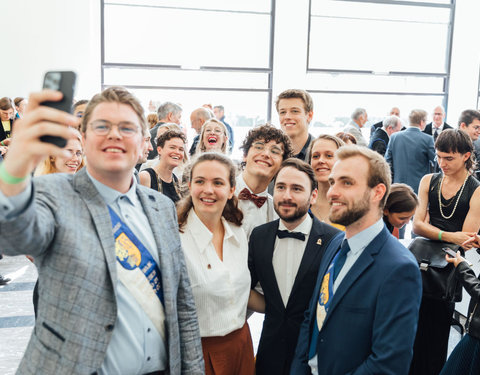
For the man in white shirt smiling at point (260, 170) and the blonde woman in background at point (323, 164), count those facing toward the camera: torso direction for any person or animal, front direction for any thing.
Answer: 2

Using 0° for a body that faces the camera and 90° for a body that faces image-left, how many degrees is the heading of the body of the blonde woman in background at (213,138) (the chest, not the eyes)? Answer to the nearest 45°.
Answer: approximately 0°

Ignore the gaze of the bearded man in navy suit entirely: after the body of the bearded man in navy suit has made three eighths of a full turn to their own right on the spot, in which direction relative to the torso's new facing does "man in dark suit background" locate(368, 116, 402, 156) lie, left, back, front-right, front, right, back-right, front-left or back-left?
front

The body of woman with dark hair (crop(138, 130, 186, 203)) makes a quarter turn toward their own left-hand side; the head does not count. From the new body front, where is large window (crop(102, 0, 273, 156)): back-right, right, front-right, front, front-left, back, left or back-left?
front-left

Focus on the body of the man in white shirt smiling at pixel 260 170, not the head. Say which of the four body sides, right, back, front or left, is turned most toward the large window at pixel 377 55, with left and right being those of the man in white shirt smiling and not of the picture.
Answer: back

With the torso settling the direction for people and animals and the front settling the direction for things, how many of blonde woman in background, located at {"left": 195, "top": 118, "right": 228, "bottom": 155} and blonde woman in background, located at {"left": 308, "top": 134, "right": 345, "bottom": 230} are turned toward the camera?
2

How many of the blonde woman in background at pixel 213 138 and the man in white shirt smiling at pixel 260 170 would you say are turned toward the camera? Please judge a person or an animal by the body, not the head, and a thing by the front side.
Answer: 2

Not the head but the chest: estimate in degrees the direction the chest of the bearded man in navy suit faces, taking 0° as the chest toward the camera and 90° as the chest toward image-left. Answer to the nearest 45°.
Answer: approximately 45°
